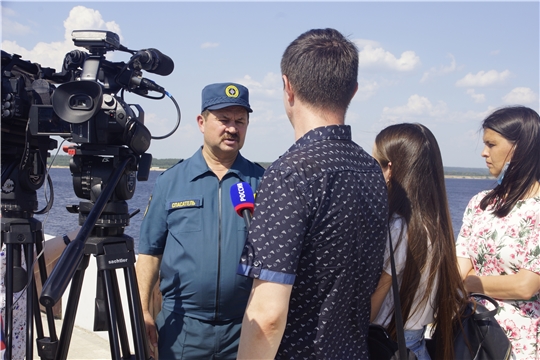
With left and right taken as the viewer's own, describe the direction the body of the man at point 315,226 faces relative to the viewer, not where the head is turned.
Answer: facing away from the viewer and to the left of the viewer

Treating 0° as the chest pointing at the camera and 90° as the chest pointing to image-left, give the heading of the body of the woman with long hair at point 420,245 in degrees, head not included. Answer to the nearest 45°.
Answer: approximately 135°

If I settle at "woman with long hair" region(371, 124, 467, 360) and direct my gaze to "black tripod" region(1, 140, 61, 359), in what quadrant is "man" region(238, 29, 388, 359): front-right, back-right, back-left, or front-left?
front-left

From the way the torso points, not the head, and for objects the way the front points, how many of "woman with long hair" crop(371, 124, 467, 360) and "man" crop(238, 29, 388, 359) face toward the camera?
0

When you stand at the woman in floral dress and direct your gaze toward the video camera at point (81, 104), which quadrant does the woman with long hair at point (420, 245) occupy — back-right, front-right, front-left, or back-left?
front-left

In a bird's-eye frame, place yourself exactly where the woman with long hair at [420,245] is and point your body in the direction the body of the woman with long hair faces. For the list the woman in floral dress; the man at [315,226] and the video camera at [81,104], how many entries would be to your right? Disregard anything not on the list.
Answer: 1

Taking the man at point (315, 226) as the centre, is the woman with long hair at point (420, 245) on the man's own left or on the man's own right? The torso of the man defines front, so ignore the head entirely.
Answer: on the man's own right

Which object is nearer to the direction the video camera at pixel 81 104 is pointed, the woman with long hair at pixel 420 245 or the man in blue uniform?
the man in blue uniform

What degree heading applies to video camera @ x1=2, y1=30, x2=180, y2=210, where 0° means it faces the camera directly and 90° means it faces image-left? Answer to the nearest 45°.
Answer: approximately 225°

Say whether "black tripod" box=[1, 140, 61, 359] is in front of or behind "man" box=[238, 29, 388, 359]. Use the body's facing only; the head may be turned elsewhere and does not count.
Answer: in front

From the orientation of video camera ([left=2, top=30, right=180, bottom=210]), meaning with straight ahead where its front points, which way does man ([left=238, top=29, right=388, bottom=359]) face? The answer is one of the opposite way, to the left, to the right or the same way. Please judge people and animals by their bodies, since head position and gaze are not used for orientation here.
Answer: to the left

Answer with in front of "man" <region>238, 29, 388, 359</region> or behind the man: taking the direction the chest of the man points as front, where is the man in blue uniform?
in front

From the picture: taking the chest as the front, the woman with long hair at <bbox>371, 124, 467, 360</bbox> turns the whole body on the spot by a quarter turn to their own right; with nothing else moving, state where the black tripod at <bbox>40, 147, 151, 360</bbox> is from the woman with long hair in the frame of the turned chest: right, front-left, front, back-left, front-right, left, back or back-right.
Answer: back-left
